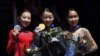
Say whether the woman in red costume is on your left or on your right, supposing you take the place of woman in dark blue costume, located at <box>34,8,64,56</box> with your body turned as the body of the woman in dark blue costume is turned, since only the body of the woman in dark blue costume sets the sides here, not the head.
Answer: on your right

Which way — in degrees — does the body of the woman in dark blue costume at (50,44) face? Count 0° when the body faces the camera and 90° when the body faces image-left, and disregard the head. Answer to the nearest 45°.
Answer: approximately 0°
